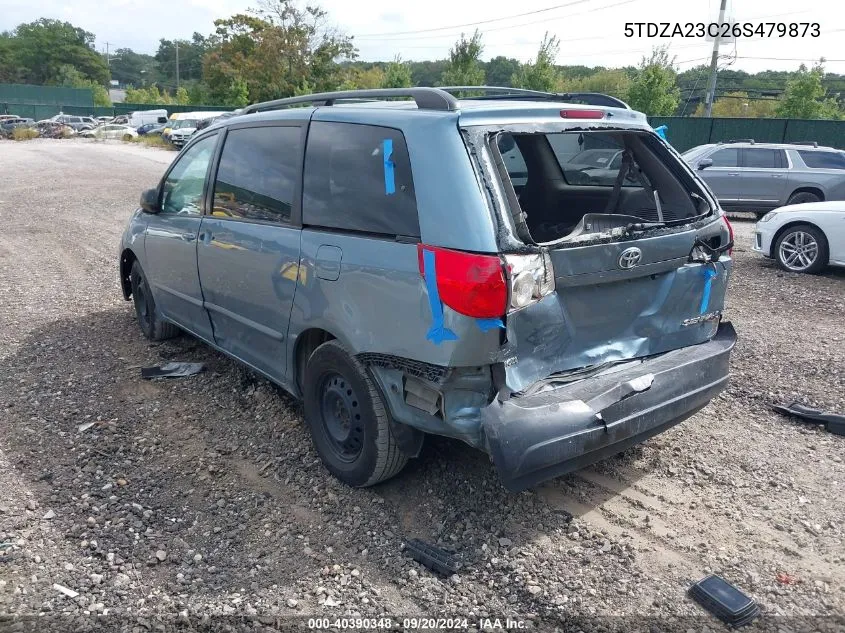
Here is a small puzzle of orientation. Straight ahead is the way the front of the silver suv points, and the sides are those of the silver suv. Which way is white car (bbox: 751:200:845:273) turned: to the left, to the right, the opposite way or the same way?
the same way

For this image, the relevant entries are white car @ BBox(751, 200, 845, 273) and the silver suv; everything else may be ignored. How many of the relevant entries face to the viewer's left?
2

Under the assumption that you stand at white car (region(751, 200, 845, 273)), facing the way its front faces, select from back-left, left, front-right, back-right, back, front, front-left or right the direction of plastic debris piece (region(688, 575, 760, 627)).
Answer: left

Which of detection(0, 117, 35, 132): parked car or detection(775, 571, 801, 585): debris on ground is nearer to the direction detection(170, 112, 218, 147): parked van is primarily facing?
the debris on ground

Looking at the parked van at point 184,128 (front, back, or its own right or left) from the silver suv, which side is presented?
left

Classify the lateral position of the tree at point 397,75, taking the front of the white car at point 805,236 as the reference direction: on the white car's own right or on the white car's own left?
on the white car's own right

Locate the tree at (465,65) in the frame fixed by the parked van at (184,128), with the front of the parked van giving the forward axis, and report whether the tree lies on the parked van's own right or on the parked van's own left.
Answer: on the parked van's own left

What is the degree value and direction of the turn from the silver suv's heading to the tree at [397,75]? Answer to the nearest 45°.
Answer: approximately 45° to its right

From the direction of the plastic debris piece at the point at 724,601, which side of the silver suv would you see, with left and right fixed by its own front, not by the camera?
left

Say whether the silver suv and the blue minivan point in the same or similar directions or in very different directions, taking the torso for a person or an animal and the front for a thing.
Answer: same or similar directions

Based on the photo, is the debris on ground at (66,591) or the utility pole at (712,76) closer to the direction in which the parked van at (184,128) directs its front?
the debris on ground

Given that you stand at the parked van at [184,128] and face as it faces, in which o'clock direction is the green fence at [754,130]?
The green fence is roughly at 9 o'clock from the parked van.

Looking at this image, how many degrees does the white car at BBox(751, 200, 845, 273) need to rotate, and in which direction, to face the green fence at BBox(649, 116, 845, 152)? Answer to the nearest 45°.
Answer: approximately 90° to its right

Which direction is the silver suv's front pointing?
to the viewer's left

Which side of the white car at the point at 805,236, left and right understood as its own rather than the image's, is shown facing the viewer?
left
